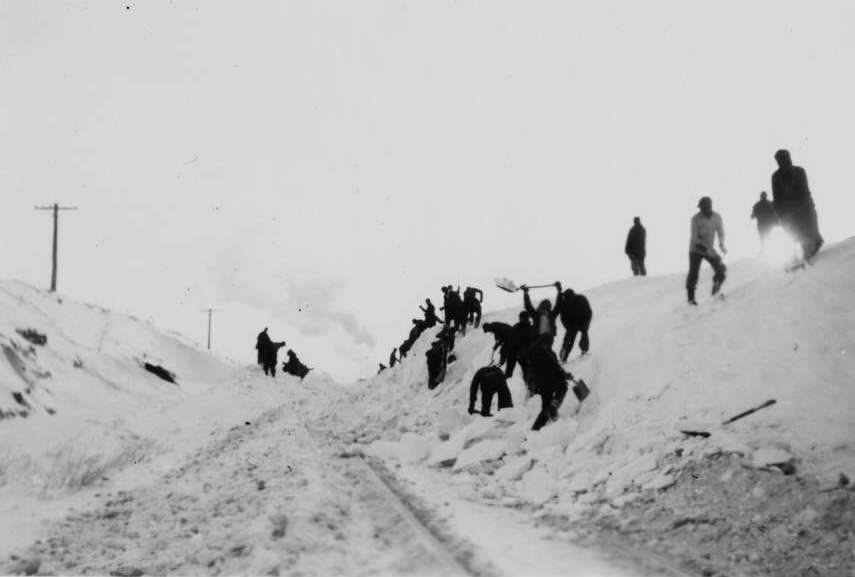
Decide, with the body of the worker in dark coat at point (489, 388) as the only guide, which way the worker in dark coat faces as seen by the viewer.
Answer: to the viewer's right

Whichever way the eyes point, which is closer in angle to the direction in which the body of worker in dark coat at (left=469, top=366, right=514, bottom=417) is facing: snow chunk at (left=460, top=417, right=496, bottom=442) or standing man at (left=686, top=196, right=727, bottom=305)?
the standing man

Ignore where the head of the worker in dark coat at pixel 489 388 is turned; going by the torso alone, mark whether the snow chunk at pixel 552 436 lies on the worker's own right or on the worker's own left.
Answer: on the worker's own right

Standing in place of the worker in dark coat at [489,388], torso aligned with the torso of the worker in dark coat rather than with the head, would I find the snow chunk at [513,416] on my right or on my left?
on my right

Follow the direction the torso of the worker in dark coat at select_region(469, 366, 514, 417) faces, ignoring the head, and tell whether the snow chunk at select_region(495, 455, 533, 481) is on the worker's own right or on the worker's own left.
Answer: on the worker's own right

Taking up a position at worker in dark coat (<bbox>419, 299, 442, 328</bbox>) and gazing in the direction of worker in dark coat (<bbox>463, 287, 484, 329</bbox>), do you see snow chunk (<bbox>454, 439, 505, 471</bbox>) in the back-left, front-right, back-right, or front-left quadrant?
front-right
